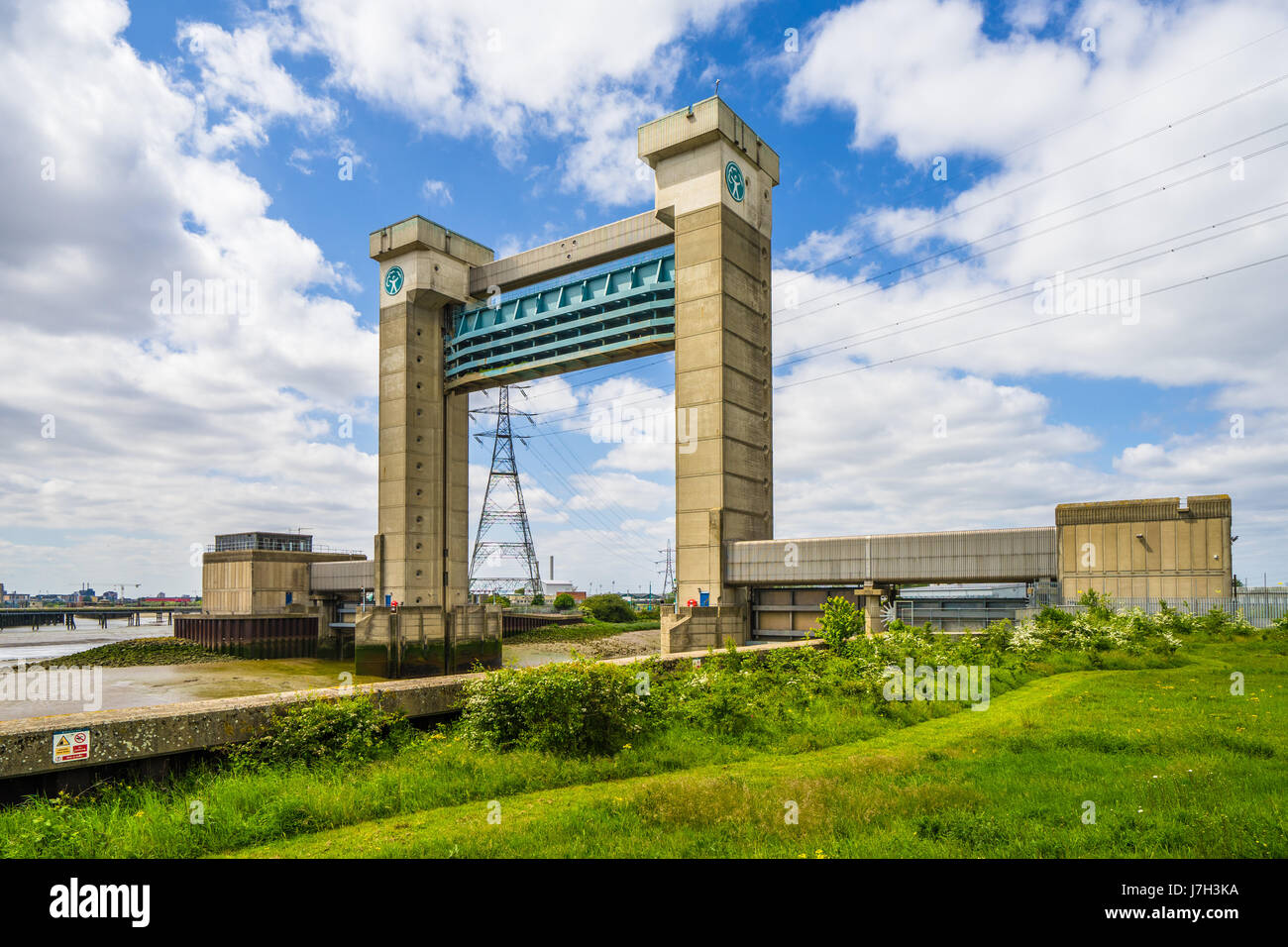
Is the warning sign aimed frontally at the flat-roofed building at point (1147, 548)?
no

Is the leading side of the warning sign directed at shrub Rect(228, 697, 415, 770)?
no

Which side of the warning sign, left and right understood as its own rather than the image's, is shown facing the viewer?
front
